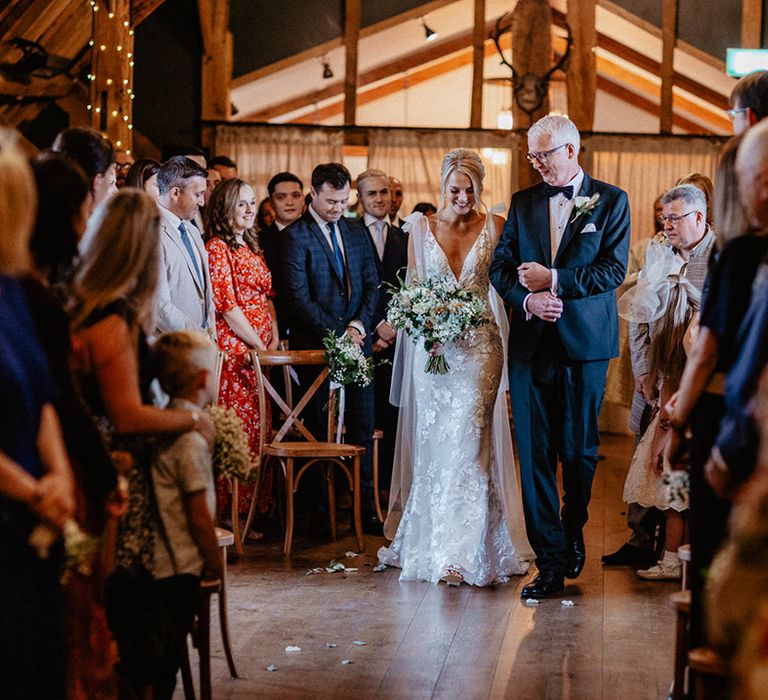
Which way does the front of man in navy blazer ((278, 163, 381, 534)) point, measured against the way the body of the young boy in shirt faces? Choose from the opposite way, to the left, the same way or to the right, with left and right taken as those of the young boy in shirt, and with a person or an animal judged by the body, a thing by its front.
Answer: to the right

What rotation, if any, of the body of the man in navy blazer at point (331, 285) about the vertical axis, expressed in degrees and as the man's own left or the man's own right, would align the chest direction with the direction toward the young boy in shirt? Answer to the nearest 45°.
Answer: approximately 45° to the man's own right

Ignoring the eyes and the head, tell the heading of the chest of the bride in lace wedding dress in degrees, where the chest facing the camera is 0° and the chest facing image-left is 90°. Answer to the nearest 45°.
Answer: approximately 0°

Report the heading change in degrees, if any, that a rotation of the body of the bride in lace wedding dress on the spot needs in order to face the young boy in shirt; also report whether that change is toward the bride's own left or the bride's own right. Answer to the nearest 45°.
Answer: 0° — they already face them

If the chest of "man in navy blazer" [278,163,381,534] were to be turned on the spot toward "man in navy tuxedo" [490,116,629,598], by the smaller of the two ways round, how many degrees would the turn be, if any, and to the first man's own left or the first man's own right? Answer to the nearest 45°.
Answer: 0° — they already face them

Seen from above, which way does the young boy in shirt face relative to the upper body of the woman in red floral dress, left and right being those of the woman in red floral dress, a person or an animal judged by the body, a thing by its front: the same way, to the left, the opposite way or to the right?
to the left

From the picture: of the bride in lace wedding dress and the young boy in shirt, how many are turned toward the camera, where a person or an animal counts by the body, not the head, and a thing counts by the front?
1

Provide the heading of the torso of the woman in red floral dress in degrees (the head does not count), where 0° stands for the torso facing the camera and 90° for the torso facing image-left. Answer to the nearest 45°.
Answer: approximately 315°
